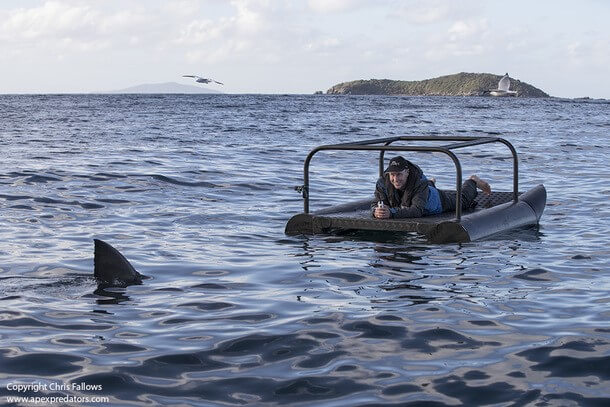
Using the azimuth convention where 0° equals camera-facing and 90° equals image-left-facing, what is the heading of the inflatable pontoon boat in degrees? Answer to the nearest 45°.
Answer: approximately 225°
